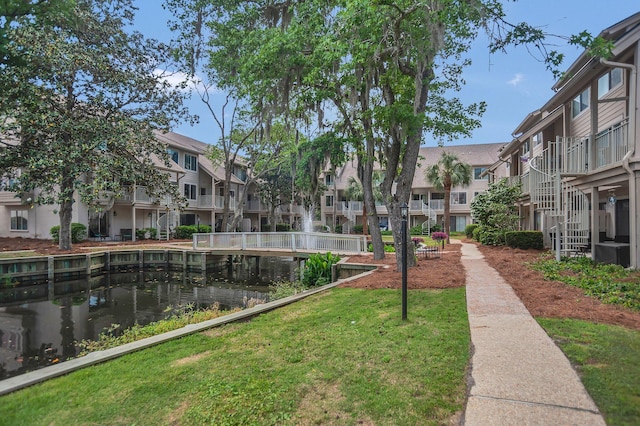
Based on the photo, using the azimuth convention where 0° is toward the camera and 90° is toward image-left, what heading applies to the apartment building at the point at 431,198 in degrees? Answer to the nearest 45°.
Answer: approximately 0°

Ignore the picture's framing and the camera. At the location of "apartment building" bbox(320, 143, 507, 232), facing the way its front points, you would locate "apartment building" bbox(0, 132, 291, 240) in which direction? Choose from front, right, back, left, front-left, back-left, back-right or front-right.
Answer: front-right

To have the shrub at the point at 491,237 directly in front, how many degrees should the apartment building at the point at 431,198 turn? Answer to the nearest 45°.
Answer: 0° — it already faces it

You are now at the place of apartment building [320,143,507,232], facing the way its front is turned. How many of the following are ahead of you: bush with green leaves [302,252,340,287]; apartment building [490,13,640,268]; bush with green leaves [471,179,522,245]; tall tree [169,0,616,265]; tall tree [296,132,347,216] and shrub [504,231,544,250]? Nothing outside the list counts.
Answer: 6

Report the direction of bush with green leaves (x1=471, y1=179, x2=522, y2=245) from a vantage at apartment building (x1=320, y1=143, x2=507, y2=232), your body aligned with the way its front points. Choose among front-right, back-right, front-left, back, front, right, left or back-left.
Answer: front

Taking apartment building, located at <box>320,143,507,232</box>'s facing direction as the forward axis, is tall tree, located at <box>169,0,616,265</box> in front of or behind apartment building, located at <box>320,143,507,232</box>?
in front

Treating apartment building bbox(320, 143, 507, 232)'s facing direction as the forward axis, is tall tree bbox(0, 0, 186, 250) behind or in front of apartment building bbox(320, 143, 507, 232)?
in front

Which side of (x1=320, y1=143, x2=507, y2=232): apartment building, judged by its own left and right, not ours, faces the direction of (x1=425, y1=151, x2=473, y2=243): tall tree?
front

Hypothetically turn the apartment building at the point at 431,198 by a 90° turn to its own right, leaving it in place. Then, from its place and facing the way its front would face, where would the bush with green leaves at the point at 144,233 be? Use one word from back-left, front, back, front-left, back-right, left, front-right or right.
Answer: front-left

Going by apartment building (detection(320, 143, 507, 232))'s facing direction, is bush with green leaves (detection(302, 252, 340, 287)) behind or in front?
in front
